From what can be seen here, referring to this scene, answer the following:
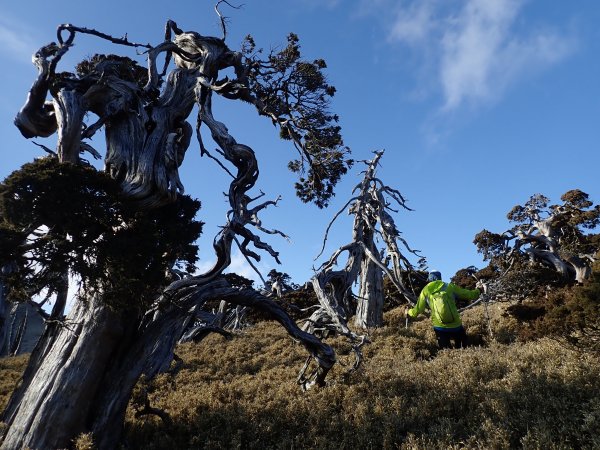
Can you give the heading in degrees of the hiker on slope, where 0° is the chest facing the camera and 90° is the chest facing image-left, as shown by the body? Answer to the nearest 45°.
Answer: approximately 180°

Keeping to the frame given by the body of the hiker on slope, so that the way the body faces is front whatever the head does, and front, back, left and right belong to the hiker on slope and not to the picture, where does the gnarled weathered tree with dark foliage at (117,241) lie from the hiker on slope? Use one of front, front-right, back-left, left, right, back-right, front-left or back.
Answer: back-left

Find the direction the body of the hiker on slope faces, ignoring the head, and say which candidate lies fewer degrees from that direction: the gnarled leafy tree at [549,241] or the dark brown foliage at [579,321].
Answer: the gnarled leafy tree

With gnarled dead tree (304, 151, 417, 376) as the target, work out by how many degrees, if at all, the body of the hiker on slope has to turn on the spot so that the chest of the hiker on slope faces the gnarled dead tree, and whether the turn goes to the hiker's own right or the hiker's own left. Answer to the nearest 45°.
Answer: approximately 45° to the hiker's own left
